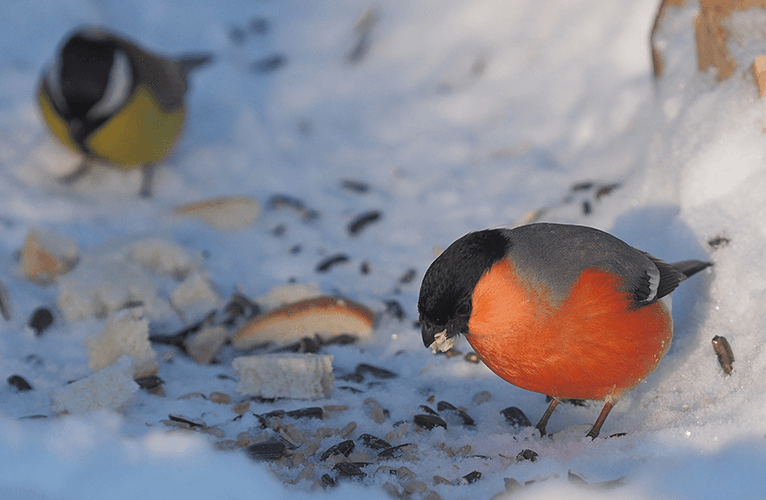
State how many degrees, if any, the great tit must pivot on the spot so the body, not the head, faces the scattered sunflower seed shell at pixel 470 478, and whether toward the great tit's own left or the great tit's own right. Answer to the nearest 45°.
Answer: approximately 45° to the great tit's own left

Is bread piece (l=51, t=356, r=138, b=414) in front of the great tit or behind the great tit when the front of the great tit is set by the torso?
in front

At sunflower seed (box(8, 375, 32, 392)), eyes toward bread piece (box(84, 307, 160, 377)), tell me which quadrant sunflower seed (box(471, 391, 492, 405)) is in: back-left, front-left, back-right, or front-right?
front-right

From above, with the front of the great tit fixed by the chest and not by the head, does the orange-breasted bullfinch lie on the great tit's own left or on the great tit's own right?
on the great tit's own left

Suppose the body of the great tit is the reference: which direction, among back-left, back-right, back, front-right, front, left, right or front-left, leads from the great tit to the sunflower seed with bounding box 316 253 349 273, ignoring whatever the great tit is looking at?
left

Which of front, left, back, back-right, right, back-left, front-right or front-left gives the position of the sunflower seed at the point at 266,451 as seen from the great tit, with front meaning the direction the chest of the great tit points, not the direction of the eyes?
front-left

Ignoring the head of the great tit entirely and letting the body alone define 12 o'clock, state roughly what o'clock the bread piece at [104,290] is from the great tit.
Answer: The bread piece is roughly at 11 o'clock from the great tit.

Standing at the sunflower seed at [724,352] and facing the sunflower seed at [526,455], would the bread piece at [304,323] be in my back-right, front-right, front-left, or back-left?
front-right

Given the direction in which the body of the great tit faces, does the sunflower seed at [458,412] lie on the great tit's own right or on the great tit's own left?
on the great tit's own left

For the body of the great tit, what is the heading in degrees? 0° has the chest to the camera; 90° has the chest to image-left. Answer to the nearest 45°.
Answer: approximately 45°

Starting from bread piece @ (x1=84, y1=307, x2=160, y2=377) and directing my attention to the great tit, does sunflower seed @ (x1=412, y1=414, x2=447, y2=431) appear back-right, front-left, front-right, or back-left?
back-right

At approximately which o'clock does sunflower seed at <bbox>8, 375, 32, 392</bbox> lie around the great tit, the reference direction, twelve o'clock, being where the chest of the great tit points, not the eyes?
The sunflower seed is roughly at 11 o'clock from the great tit.

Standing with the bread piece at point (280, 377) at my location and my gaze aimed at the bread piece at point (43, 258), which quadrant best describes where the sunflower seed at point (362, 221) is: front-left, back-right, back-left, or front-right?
front-right

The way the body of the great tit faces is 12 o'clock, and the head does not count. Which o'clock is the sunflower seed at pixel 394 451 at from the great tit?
The sunflower seed is roughly at 10 o'clock from the great tit.

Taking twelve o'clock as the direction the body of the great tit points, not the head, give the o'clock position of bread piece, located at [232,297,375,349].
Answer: The bread piece is roughly at 10 o'clock from the great tit.

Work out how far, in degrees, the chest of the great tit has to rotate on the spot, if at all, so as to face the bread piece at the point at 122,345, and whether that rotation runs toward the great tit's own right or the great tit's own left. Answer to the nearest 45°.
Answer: approximately 45° to the great tit's own left

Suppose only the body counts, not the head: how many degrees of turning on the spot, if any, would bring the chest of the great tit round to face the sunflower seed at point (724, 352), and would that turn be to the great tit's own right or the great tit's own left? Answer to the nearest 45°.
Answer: approximately 90° to the great tit's own left
